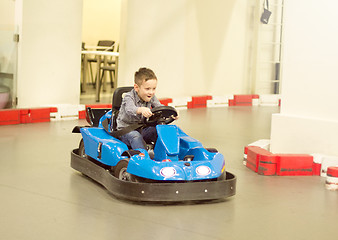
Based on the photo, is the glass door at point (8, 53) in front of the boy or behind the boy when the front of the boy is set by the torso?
behind

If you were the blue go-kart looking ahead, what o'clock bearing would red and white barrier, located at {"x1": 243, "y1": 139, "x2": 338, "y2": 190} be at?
The red and white barrier is roughly at 9 o'clock from the blue go-kart.

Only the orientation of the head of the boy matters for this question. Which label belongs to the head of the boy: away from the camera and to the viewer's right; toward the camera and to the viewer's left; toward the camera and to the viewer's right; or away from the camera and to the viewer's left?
toward the camera and to the viewer's right

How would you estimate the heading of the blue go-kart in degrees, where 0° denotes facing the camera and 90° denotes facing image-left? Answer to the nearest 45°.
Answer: approximately 315°

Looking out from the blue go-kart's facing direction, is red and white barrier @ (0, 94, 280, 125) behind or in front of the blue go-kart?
behind

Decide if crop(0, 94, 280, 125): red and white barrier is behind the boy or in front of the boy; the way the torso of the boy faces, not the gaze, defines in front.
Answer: behind

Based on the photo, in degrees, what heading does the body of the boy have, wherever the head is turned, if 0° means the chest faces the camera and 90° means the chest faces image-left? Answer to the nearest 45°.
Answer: approximately 315°

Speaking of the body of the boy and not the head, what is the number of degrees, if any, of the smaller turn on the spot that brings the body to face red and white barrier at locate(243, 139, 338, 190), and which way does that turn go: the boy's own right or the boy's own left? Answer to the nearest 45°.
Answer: approximately 90° to the boy's own left
